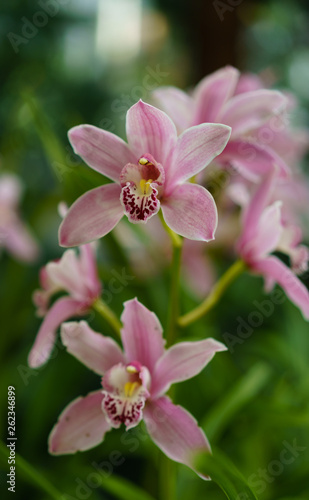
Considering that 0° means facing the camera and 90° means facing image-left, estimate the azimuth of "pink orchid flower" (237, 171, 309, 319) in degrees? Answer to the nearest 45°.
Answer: approximately 270°
